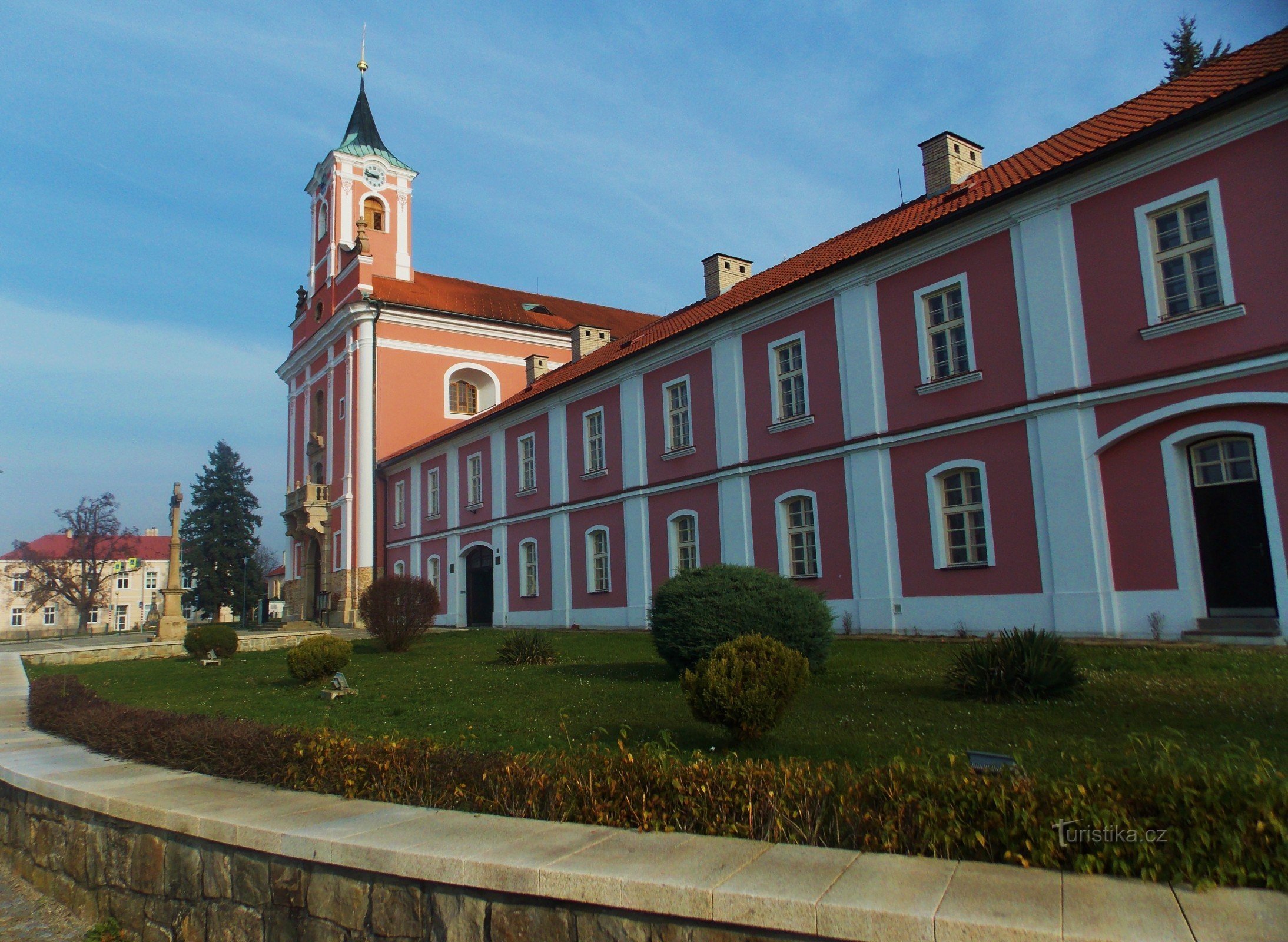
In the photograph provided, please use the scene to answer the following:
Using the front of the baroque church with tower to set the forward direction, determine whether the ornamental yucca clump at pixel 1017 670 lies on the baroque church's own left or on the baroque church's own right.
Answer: on the baroque church's own left

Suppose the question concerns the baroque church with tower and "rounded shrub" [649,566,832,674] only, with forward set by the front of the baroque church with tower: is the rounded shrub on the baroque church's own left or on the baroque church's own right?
on the baroque church's own left

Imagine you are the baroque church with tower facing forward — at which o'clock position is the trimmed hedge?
The trimmed hedge is roughly at 10 o'clock from the baroque church with tower.

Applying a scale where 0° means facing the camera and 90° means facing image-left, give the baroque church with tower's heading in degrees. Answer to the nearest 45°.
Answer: approximately 45°

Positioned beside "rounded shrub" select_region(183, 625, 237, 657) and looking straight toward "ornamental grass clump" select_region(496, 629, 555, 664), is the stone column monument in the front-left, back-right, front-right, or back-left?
back-left

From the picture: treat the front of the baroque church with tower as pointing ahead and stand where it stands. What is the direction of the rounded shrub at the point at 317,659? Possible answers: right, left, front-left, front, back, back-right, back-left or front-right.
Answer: front-left
